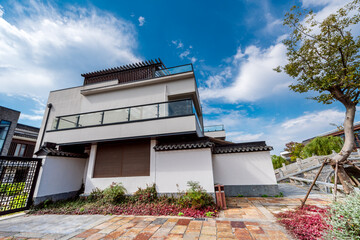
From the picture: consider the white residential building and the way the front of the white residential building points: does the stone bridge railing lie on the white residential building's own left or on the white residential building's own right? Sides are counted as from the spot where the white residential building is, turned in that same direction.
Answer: on the white residential building's own left

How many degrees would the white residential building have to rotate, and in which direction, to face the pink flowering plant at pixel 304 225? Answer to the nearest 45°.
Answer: approximately 45° to its left

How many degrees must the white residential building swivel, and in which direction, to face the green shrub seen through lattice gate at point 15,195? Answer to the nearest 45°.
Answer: approximately 90° to its right

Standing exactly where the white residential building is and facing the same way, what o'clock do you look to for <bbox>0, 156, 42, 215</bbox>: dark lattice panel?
The dark lattice panel is roughly at 3 o'clock from the white residential building.

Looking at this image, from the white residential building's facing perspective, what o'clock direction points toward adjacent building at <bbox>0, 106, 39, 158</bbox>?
The adjacent building is roughly at 4 o'clock from the white residential building.

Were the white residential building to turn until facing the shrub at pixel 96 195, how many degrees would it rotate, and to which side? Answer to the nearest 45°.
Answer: approximately 90° to its right

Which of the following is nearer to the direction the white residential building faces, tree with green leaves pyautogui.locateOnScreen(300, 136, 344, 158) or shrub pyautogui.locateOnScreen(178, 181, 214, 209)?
the shrub

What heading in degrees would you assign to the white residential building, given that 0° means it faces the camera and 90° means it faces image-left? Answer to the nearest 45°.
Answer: approximately 0°

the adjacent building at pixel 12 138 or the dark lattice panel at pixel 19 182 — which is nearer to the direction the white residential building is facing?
the dark lattice panel

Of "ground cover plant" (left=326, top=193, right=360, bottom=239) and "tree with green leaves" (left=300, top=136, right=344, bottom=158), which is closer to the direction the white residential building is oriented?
the ground cover plant

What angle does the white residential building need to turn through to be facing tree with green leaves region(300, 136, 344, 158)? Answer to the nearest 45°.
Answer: approximately 90° to its left
